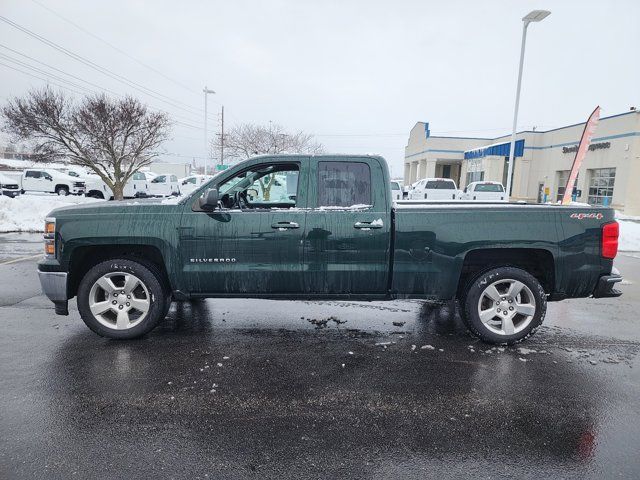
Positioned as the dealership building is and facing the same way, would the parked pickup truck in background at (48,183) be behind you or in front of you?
in front

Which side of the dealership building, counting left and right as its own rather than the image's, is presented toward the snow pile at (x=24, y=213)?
front

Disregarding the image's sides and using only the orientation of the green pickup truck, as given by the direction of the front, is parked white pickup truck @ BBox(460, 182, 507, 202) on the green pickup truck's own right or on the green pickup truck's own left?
on the green pickup truck's own right

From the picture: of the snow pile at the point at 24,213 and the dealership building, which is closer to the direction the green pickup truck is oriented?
the snow pile

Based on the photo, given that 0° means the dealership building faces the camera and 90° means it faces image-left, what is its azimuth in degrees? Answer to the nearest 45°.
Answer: approximately 45°

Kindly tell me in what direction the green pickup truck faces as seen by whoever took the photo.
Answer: facing to the left of the viewer

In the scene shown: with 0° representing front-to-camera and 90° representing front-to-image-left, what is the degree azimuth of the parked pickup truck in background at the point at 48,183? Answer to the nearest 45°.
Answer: approximately 315°

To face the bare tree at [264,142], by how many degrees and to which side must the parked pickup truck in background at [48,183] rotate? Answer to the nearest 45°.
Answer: approximately 45° to its left
